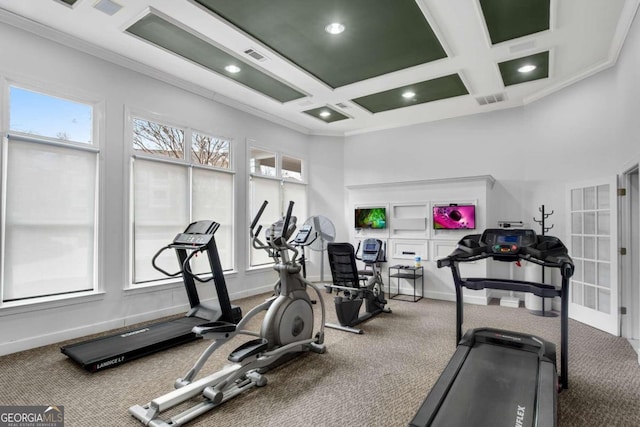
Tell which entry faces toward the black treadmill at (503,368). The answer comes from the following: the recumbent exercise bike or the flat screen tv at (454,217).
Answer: the flat screen tv

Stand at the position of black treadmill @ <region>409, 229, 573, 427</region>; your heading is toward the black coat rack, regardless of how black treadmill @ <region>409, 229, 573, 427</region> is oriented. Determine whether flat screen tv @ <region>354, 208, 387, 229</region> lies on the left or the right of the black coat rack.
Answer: left

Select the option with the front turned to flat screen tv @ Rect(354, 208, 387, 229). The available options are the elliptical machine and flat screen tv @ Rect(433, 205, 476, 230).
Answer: the elliptical machine

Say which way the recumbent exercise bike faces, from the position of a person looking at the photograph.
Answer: facing away from the viewer and to the right of the viewer

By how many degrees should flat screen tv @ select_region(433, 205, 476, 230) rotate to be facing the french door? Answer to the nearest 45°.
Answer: approximately 45° to its left

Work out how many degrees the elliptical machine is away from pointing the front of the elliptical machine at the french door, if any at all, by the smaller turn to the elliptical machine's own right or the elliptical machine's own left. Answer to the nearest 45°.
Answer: approximately 45° to the elliptical machine's own right

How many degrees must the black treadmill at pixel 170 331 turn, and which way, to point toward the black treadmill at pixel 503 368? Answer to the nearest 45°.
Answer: approximately 90° to its right

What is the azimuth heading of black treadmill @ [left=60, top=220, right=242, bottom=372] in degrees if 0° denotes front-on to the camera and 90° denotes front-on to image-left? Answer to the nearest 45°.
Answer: approximately 225°

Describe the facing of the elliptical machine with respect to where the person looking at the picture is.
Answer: facing away from the viewer and to the right of the viewer

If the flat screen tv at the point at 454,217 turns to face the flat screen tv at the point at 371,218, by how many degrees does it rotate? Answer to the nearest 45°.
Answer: approximately 90° to its right

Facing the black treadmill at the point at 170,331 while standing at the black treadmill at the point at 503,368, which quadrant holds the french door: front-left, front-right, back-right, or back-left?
back-right
